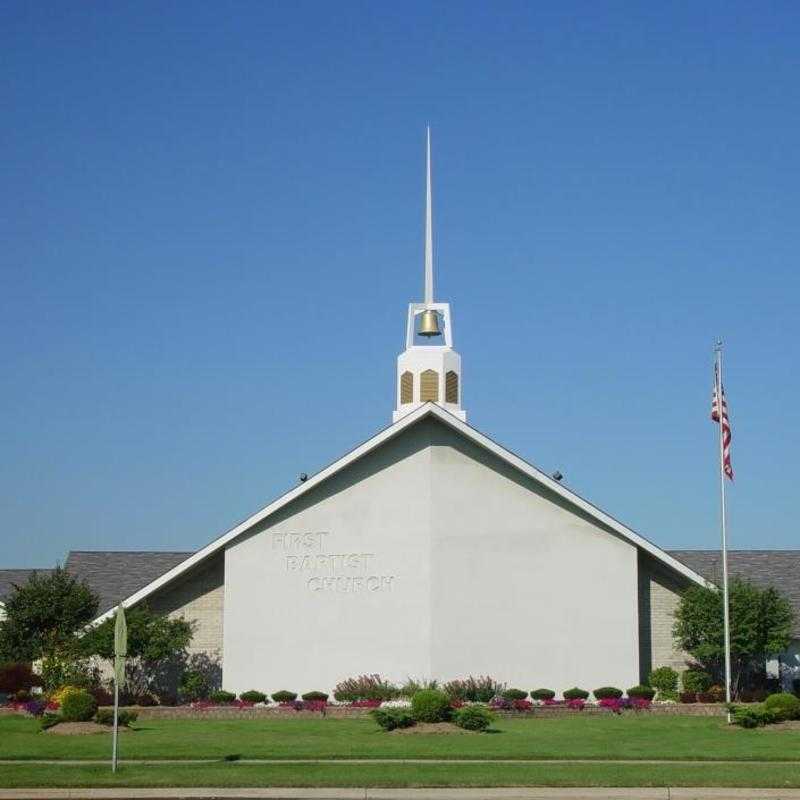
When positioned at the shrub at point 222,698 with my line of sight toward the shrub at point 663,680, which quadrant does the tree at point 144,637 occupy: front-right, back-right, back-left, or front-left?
back-left

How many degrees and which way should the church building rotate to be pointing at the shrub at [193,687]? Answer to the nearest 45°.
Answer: approximately 90° to its right

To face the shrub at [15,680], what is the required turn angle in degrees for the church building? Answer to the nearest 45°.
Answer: approximately 90° to its right

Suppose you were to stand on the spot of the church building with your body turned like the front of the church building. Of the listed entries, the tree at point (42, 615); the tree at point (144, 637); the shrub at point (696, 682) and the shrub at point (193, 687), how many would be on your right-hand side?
3

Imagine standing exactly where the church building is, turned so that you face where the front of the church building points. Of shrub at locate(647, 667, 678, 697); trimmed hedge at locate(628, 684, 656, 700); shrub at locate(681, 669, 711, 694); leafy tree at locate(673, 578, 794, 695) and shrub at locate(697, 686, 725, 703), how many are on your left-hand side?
5

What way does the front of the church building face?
toward the camera

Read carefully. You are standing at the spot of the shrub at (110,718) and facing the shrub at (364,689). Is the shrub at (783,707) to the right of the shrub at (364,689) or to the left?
right

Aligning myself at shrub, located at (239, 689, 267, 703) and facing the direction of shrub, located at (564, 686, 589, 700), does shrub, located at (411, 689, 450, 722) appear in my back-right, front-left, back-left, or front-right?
front-right

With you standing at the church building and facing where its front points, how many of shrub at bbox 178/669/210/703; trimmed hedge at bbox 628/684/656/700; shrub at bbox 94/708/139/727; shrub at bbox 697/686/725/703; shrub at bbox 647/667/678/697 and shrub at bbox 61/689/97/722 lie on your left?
3

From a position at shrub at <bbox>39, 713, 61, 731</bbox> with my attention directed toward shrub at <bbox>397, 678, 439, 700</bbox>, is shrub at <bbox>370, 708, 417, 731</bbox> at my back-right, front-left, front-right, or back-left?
front-right

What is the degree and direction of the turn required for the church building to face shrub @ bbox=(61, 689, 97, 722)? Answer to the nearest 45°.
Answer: approximately 45° to its right

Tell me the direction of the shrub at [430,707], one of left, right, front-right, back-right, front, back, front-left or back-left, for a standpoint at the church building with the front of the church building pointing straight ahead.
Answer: front

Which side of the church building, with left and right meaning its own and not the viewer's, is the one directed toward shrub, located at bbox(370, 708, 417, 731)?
front

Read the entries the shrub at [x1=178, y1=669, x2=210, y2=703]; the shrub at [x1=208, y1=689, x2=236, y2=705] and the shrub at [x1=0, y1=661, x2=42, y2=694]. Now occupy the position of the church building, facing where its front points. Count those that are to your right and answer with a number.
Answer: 3
